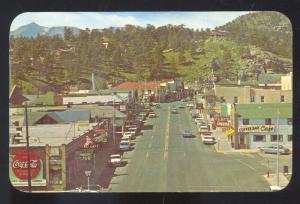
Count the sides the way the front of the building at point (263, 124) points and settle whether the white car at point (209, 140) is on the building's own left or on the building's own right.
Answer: on the building's own right

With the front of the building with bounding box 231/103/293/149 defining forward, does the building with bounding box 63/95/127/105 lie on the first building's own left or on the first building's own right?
on the first building's own right
